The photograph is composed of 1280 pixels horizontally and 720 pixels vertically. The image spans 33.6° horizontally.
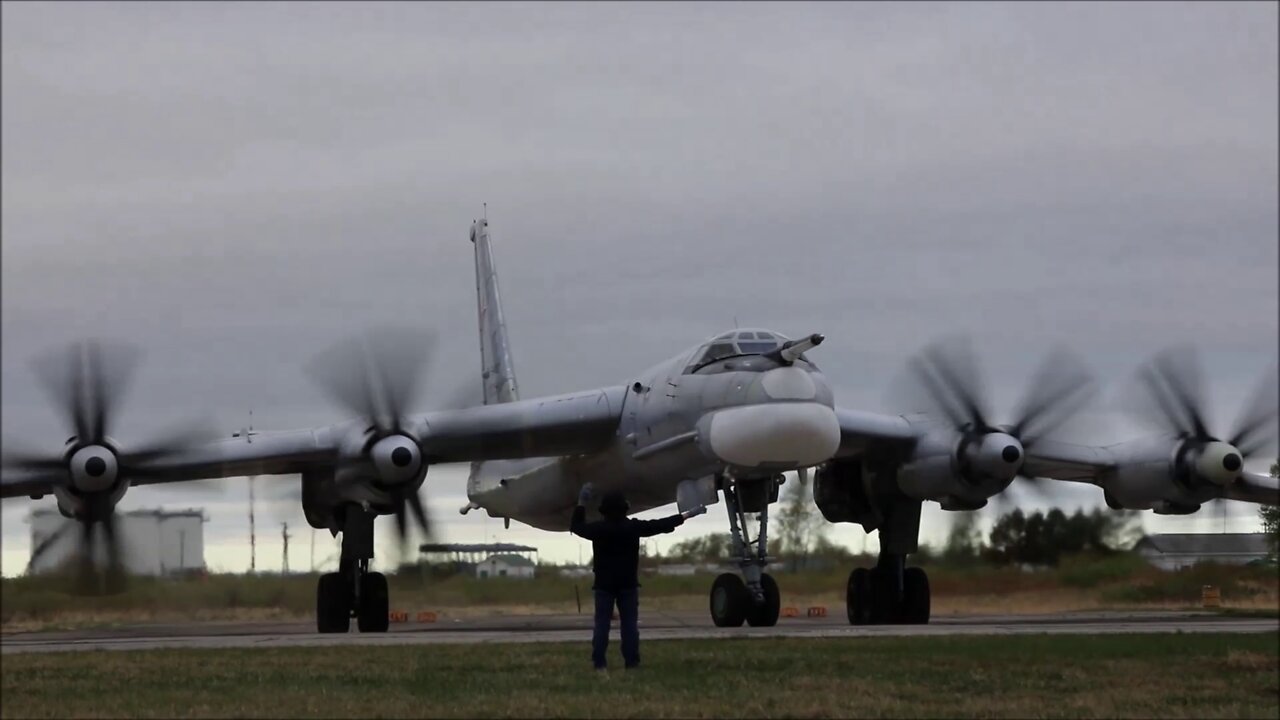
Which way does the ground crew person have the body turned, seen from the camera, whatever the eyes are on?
away from the camera

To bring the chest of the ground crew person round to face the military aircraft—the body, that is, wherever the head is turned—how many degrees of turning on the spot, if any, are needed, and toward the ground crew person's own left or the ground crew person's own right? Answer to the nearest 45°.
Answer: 0° — they already face it

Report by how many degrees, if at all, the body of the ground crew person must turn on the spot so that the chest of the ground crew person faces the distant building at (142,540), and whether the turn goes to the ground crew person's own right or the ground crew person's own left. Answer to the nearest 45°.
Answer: approximately 45° to the ground crew person's own left

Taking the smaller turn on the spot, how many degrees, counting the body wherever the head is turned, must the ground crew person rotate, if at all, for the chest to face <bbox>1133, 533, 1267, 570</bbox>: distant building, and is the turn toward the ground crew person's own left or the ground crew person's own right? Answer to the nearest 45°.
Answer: approximately 45° to the ground crew person's own right

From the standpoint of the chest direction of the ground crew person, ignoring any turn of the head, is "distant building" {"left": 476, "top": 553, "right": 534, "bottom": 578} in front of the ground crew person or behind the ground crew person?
in front

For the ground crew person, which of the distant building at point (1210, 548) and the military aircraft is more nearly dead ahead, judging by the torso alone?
the military aircraft
